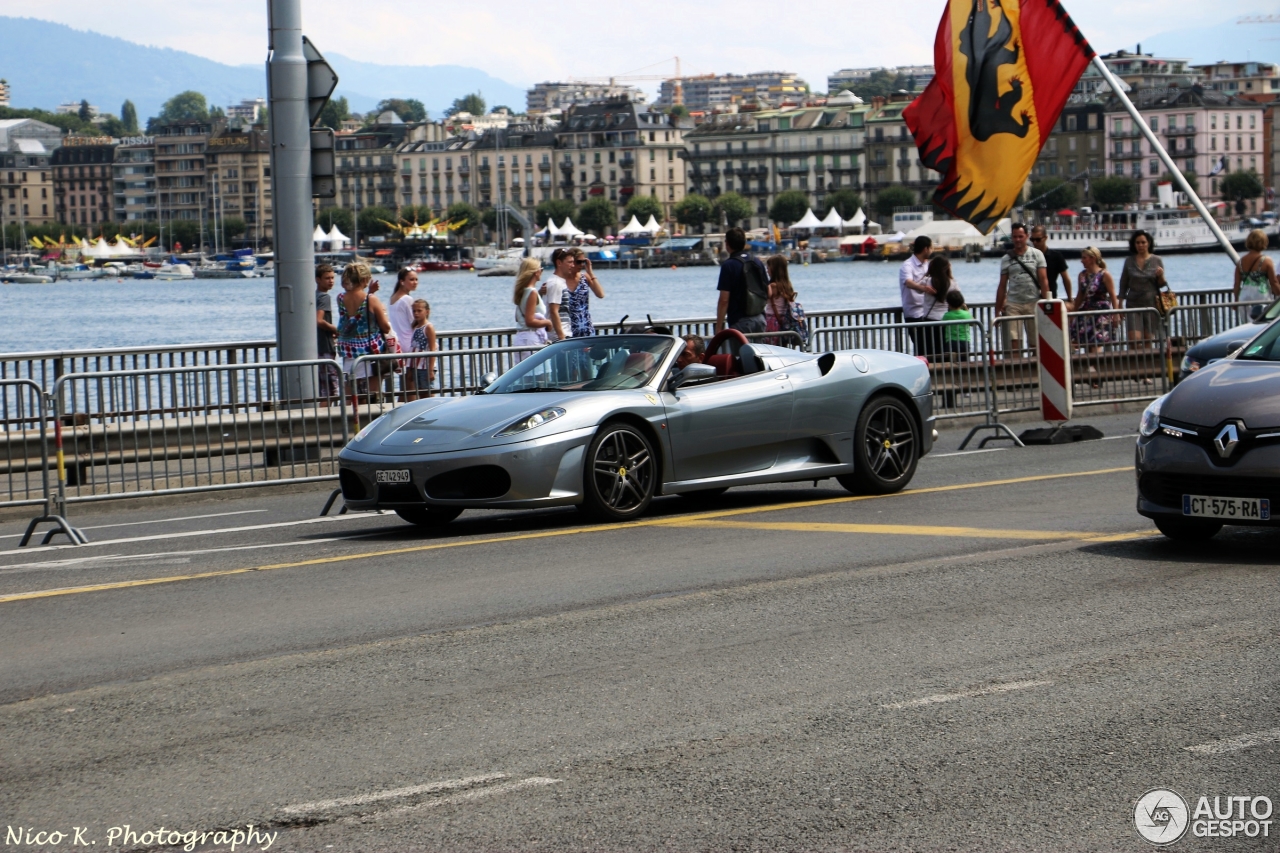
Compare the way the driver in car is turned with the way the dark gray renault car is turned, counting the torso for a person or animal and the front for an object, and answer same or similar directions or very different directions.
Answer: same or similar directions

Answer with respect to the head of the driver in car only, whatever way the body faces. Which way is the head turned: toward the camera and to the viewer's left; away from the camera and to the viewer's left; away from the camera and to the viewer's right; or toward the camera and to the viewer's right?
toward the camera and to the viewer's left

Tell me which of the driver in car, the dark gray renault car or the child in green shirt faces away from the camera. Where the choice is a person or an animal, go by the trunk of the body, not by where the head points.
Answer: the child in green shirt

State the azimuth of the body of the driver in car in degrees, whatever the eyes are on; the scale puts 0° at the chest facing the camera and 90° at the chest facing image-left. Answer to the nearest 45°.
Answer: approximately 45°

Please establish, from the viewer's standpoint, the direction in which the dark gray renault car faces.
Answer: facing the viewer and to the left of the viewer

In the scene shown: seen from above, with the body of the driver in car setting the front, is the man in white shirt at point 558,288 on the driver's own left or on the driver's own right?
on the driver's own right

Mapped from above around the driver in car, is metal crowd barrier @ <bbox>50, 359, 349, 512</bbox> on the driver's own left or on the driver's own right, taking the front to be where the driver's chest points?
on the driver's own right

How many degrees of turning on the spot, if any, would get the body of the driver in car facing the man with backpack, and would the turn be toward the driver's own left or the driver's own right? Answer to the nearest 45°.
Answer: approximately 135° to the driver's own right

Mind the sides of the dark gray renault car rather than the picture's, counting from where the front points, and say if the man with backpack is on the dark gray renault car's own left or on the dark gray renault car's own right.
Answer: on the dark gray renault car's own right

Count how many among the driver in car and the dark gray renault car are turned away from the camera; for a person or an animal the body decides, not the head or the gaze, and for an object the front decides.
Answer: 0

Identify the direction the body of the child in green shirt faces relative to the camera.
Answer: away from the camera

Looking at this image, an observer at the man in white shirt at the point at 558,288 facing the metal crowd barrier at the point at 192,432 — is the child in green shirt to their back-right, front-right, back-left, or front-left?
back-left
